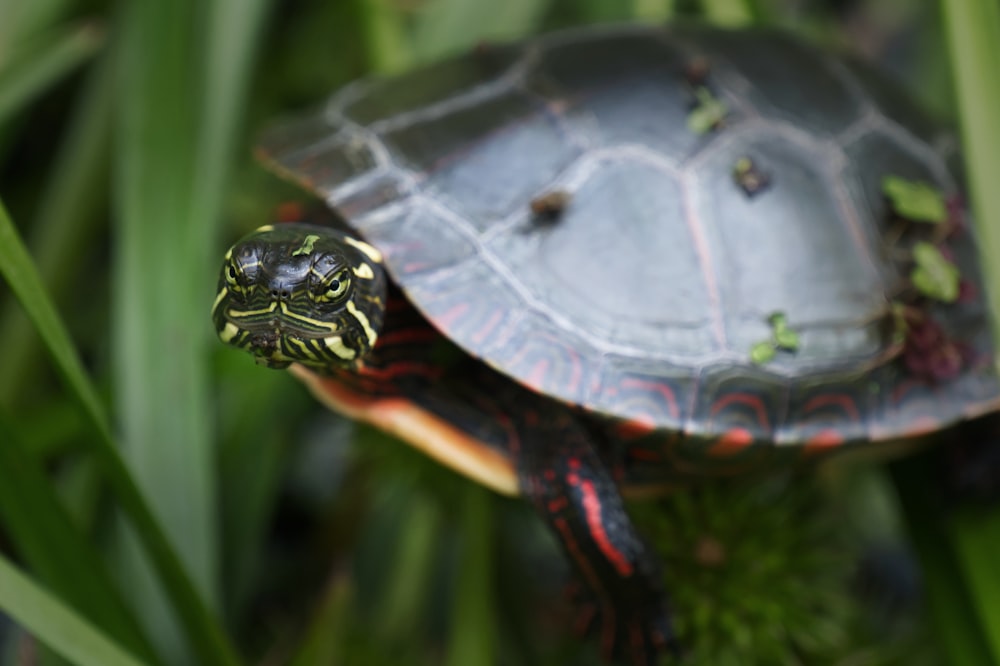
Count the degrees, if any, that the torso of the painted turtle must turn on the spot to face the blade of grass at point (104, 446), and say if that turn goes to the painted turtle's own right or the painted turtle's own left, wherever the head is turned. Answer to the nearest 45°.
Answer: approximately 45° to the painted turtle's own right

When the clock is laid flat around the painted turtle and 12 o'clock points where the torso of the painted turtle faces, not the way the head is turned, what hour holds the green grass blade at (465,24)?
The green grass blade is roughly at 4 o'clock from the painted turtle.

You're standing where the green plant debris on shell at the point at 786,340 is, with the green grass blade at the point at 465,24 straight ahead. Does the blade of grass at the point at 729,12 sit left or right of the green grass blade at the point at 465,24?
right

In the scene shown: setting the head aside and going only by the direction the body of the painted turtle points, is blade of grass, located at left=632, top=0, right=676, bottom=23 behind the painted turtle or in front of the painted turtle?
behind

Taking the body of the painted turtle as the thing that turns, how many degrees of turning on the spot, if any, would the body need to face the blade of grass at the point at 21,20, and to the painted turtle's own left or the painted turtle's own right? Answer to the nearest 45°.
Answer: approximately 90° to the painted turtle's own right

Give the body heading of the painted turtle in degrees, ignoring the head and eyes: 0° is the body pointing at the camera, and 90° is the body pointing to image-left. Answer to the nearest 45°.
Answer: approximately 45°
